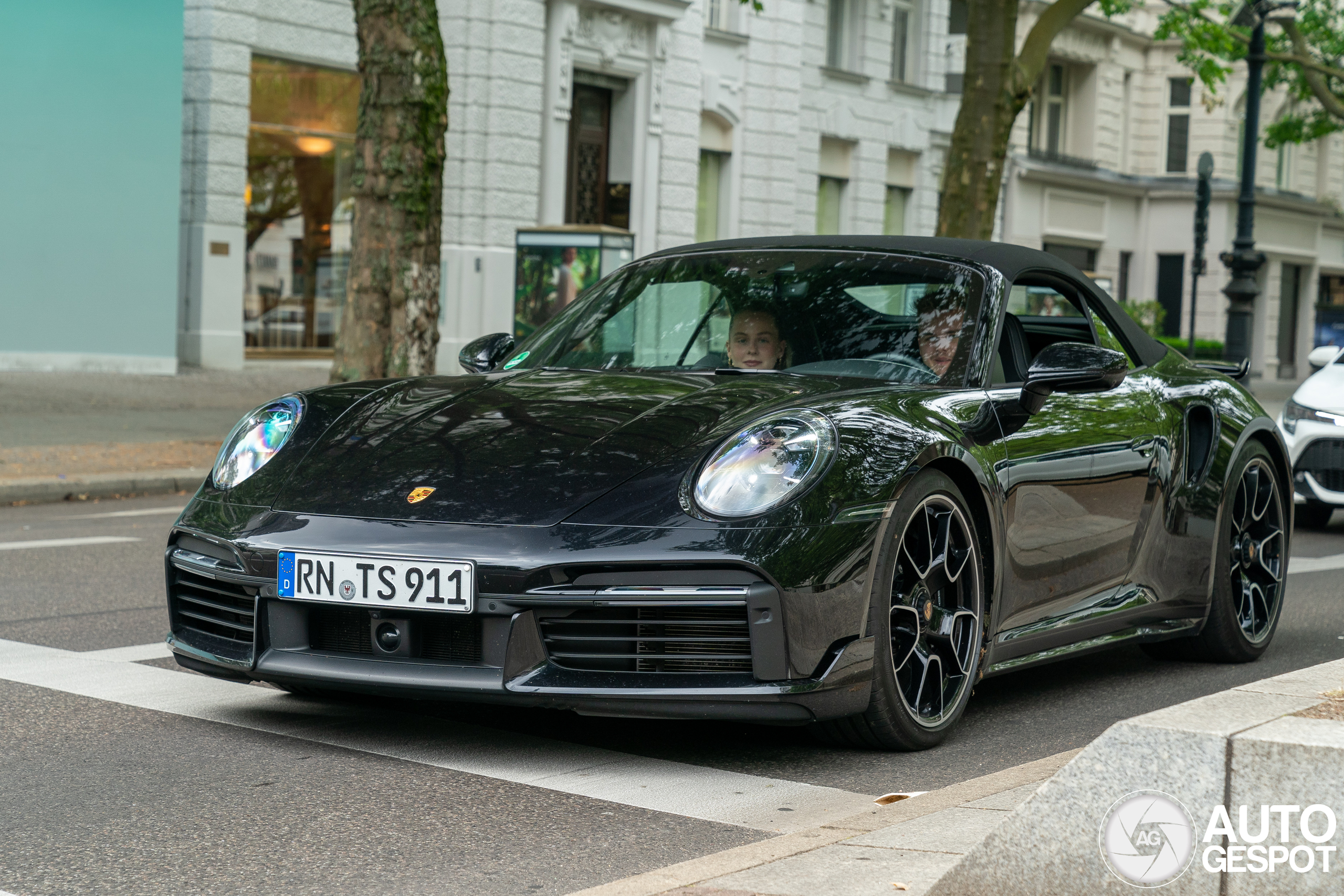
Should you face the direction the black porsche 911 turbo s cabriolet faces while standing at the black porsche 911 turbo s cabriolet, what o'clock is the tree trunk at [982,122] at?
The tree trunk is roughly at 5 o'clock from the black porsche 911 turbo s cabriolet.

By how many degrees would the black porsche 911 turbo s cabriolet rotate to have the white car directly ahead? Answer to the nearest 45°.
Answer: approximately 180°

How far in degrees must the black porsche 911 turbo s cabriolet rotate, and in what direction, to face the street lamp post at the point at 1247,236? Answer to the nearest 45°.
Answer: approximately 135° to its right

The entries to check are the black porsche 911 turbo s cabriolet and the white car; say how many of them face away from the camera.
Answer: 0

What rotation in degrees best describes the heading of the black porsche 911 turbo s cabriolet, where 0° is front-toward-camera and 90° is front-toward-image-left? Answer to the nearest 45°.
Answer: approximately 45°

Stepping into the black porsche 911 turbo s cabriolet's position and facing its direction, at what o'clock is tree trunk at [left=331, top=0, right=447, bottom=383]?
The tree trunk is roughly at 4 o'clock from the black porsche 911 turbo s cabriolet.

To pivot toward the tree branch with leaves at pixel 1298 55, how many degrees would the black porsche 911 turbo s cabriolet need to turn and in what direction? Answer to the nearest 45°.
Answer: approximately 135° to its right

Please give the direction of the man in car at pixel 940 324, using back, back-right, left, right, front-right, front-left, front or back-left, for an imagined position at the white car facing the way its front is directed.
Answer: front-left

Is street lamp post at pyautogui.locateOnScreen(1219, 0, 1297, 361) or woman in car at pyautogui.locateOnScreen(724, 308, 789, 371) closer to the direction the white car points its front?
the woman in car
